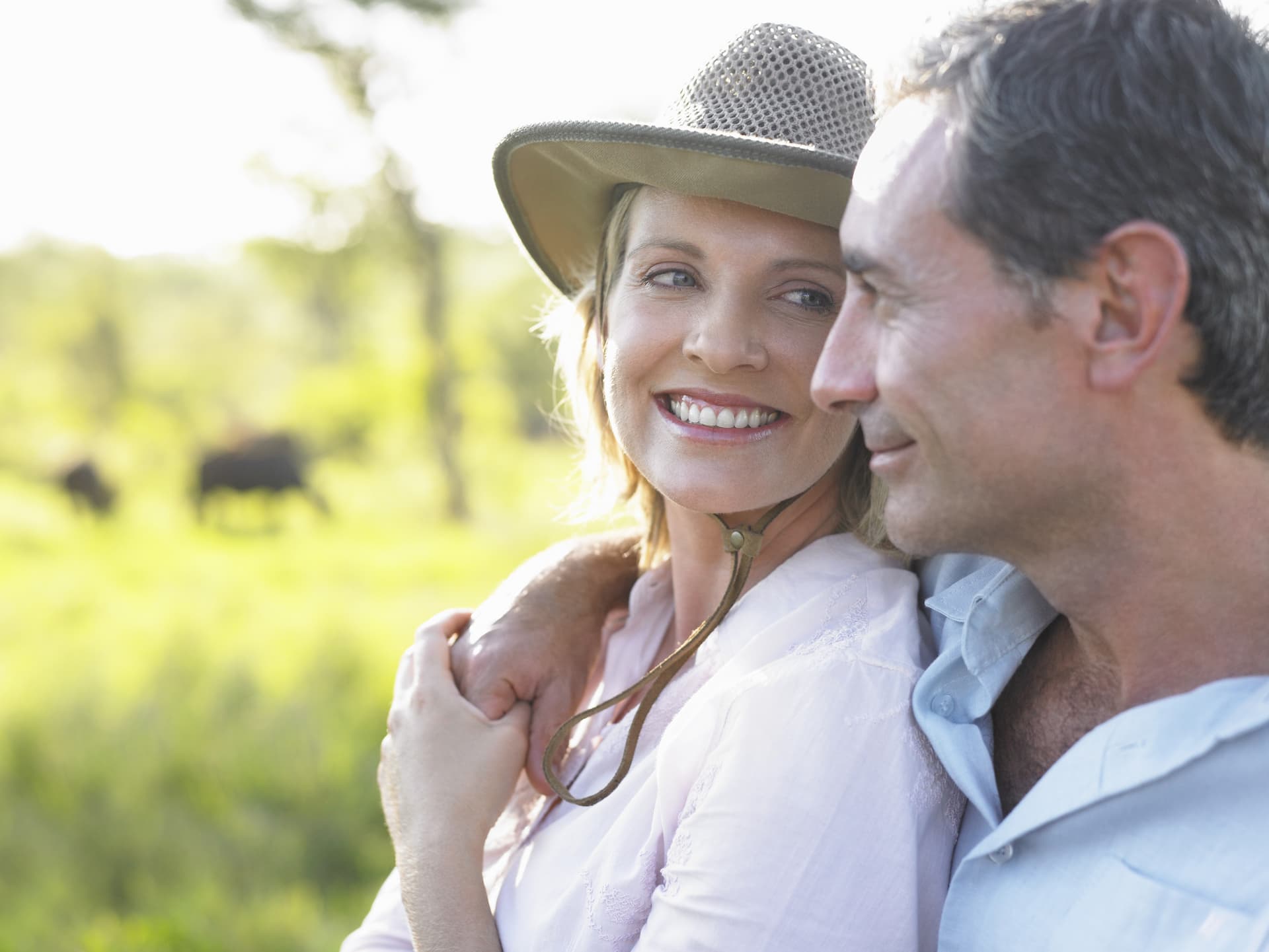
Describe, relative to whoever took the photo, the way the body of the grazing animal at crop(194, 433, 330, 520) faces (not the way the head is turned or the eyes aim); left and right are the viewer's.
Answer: facing to the right of the viewer

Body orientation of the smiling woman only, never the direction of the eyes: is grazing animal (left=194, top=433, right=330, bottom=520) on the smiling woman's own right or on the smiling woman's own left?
on the smiling woman's own right

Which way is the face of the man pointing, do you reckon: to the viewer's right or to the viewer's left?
to the viewer's left

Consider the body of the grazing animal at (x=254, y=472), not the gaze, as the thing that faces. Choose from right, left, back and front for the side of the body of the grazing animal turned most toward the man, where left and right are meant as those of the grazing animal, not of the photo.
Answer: right

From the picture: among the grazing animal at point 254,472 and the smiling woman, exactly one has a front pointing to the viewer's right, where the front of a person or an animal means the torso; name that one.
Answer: the grazing animal

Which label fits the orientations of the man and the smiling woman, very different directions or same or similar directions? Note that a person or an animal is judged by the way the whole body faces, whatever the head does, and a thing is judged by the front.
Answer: same or similar directions

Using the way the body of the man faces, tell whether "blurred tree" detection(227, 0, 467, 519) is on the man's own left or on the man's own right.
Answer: on the man's own right

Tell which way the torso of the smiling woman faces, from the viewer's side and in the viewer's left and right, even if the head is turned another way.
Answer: facing the viewer and to the left of the viewer

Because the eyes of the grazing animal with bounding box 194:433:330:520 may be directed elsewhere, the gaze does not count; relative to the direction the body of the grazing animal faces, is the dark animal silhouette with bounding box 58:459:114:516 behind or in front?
behind

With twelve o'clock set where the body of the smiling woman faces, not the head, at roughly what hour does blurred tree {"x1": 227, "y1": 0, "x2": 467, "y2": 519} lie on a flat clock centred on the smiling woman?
The blurred tree is roughly at 4 o'clock from the smiling woman.
